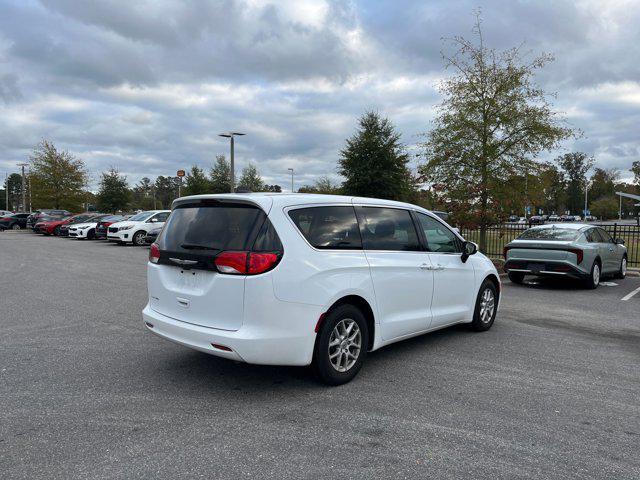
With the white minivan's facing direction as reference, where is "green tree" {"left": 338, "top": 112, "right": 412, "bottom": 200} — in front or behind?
in front

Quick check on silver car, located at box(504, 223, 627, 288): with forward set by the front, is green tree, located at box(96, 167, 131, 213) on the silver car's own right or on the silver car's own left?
on the silver car's own left

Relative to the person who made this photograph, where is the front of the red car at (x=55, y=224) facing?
facing the viewer and to the left of the viewer

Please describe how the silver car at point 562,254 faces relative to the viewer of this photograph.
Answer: facing away from the viewer and to the right of the viewer

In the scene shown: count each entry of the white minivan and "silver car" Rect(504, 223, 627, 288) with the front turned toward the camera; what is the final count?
0

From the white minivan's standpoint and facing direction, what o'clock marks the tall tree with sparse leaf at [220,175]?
The tall tree with sparse leaf is roughly at 10 o'clock from the white minivan.

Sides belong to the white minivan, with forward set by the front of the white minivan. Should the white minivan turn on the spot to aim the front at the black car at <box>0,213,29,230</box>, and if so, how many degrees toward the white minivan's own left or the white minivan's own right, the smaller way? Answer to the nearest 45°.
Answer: approximately 90° to the white minivan's own left

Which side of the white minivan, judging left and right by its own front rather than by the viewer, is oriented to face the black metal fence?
front

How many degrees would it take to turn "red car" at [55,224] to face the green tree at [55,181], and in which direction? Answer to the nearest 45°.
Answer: approximately 135° to its right
